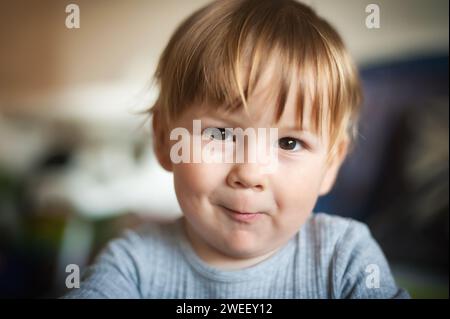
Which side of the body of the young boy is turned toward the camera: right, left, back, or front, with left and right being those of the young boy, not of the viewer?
front
